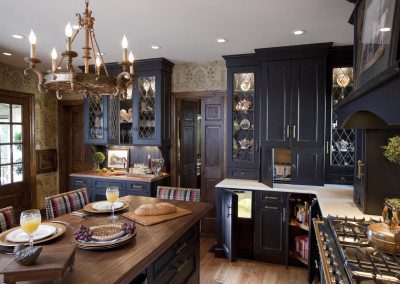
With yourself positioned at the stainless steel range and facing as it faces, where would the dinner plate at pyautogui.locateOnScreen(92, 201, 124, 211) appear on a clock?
The dinner plate is roughly at 12 o'clock from the stainless steel range.

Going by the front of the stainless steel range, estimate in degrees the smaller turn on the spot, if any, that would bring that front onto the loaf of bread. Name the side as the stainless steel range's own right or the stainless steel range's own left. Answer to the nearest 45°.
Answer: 0° — it already faces it

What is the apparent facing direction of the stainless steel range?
to the viewer's left

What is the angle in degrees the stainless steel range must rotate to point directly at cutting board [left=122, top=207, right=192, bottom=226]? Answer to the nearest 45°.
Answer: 0° — it already faces it

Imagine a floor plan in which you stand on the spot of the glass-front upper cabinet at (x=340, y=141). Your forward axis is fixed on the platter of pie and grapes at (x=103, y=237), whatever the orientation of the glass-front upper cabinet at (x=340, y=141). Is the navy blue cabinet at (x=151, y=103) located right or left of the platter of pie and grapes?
right

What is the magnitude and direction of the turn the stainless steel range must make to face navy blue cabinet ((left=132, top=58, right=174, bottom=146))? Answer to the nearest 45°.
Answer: approximately 45° to its right
